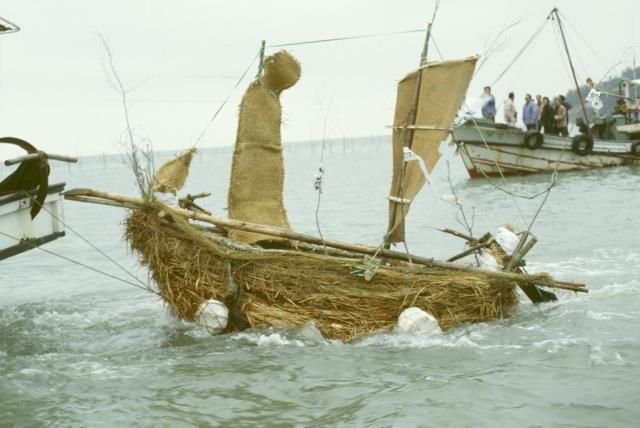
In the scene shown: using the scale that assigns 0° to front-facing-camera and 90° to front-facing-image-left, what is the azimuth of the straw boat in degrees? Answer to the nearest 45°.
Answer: approximately 90°

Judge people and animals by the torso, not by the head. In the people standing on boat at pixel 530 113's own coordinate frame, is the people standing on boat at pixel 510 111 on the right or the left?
on their right

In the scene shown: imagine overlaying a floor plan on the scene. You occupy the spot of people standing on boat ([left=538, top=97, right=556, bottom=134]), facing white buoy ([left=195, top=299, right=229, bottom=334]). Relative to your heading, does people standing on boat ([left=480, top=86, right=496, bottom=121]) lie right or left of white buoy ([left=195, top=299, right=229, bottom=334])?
right

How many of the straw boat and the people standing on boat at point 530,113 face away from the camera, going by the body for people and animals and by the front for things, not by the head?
0

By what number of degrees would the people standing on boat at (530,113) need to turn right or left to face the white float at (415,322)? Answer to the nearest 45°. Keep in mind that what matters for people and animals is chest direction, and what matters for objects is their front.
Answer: approximately 45° to their left

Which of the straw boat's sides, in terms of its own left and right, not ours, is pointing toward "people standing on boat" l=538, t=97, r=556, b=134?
right

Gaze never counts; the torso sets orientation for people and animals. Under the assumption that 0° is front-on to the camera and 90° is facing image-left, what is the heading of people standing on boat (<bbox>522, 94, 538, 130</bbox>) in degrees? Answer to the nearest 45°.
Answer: approximately 45°

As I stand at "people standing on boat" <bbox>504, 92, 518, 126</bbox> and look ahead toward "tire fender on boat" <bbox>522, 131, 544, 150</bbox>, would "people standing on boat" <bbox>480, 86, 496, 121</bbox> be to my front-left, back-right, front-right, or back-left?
back-right

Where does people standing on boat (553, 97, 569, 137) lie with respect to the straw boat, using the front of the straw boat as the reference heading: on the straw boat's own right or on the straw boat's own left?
on the straw boat's own right
